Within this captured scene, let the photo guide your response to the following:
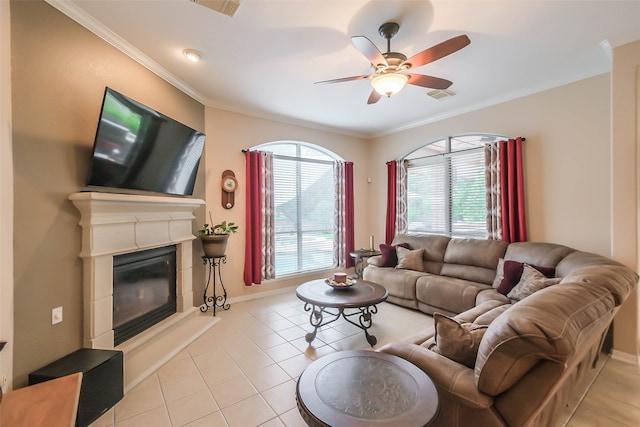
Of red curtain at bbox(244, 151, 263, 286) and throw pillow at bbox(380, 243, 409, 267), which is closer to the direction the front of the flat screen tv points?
the throw pillow

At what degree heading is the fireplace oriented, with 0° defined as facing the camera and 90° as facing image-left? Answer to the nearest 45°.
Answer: approximately 315°

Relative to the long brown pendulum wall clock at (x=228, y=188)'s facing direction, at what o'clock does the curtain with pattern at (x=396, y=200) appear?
The curtain with pattern is roughly at 9 o'clock from the long brown pendulum wall clock.

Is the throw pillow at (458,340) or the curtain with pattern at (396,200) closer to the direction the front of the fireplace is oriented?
the throw pillow

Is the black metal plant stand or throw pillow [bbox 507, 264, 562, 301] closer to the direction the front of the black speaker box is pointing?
the throw pillow

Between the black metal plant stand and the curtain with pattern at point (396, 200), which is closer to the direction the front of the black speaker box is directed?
the curtain with pattern

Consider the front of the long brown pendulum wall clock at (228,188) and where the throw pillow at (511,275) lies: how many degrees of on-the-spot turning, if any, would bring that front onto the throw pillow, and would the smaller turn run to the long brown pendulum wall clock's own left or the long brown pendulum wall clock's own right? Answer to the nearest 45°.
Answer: approximately 45° to the long brown pendulum wall clock's own left
